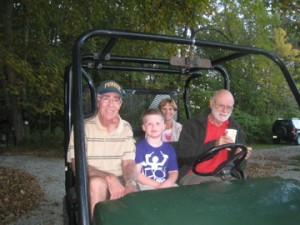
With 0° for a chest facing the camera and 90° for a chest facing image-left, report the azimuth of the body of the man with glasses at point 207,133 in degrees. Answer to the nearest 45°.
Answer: approximately 315°

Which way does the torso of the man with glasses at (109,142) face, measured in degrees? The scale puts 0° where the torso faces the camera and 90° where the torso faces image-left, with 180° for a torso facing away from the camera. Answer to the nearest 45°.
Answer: approximately 0°

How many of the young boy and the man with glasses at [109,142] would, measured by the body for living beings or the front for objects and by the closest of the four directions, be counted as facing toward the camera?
2

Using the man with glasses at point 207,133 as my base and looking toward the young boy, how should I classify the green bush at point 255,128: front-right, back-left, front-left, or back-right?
back-right

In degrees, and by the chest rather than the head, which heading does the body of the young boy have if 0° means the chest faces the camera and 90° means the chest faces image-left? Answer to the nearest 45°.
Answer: approximately 0°
